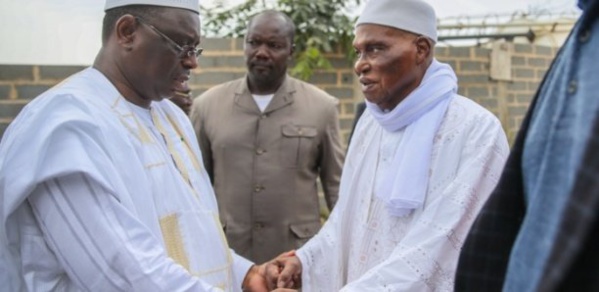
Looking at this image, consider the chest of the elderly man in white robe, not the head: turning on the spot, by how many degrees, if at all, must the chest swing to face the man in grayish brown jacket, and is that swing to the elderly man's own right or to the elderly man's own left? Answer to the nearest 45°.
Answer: approximately 90° to the elderly man's own right

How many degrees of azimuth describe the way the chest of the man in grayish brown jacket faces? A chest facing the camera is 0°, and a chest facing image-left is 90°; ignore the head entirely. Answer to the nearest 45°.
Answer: approximately 0°

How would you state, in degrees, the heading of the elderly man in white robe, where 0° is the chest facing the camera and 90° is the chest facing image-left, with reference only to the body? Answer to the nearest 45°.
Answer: approximately 45°
